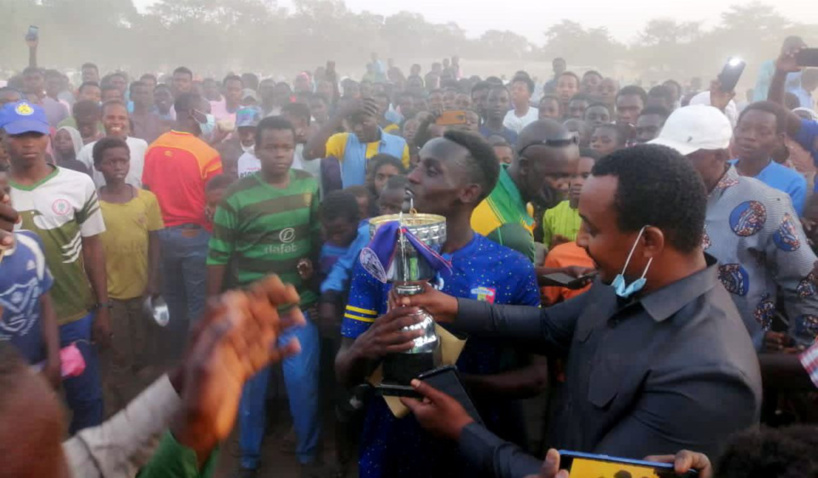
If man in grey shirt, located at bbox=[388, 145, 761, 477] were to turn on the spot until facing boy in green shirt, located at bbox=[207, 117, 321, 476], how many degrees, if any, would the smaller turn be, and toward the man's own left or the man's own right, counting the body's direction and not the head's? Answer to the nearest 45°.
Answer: approximately 45° to the man's own right

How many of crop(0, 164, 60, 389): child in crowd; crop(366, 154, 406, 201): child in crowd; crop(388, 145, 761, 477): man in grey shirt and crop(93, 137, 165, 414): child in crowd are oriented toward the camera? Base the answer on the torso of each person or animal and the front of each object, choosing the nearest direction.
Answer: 3

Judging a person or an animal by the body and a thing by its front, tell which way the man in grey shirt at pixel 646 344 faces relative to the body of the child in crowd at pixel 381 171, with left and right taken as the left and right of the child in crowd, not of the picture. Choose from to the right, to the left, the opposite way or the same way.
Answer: to the right

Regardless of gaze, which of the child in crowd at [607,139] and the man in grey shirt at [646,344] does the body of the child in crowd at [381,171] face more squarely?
the man in grey shirt

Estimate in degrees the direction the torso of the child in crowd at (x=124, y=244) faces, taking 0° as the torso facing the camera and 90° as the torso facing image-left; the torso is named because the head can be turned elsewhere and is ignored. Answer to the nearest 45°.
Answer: approximately 0°

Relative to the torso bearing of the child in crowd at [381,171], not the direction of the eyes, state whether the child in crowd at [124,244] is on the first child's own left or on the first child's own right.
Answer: on the first child's own right

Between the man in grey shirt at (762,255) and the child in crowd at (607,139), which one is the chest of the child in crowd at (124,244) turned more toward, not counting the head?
the man in grey shirt

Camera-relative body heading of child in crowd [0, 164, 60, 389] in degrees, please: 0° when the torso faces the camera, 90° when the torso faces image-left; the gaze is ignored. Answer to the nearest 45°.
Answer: approximately 0°

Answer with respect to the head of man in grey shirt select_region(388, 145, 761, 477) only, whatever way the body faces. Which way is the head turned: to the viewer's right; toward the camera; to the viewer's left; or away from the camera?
to the viewer's left

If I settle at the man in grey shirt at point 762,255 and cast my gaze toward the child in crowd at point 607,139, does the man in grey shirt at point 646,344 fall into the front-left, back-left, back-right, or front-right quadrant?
back-left

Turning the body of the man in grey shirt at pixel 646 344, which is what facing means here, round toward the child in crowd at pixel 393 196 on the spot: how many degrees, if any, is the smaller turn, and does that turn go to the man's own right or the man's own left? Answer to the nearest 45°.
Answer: approximately 45° to the man's own right

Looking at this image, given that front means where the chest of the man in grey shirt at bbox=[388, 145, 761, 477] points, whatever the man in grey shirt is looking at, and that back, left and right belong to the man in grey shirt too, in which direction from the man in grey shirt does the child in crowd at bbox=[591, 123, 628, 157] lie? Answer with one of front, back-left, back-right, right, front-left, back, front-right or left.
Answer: right

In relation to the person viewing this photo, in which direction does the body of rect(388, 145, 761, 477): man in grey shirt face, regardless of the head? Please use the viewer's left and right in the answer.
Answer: facing to the left of the viewer
